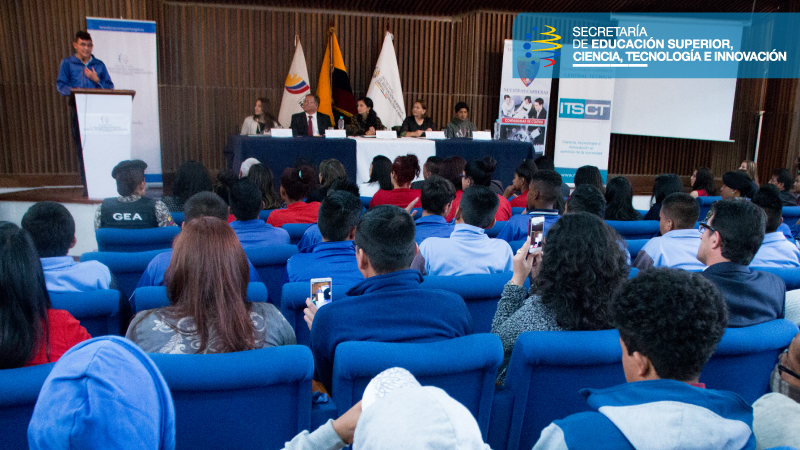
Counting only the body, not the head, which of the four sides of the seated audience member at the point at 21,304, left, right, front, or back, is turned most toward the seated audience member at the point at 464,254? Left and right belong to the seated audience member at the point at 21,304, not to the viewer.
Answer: right

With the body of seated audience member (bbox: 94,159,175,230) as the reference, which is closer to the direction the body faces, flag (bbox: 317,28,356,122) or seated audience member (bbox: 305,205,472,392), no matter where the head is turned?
the flag

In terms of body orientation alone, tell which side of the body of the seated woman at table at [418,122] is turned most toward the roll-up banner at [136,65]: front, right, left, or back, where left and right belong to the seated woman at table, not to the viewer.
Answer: right

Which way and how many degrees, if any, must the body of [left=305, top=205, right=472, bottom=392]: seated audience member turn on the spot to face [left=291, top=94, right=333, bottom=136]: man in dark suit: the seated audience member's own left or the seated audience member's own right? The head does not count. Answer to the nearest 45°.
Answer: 0° — they already face them

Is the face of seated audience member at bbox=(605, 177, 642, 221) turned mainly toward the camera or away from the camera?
away from the camera

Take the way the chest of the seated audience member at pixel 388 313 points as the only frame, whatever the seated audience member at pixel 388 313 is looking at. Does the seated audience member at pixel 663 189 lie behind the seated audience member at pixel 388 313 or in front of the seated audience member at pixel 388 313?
in front

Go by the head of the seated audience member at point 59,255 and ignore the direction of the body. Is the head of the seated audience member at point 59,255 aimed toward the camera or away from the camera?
away from the camera

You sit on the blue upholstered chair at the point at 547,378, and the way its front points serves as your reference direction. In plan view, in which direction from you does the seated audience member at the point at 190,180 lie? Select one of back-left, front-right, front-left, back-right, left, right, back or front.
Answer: front-left

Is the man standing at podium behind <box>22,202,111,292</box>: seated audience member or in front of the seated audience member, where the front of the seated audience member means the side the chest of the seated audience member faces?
in front

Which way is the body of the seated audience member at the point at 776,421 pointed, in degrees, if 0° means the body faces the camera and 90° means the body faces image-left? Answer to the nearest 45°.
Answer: approximately 135°

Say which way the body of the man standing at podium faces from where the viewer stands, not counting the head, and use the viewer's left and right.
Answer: facing the viewer and to the right of the viewer

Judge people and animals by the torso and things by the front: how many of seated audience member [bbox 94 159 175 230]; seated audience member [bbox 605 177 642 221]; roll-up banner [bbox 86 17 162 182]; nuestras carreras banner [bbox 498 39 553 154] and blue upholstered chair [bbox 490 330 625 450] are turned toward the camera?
2

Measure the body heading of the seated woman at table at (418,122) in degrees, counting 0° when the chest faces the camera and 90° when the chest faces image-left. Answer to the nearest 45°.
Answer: approximately 0°

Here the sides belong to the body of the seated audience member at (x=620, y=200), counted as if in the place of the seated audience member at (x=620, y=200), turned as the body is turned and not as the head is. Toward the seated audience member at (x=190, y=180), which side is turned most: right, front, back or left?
left

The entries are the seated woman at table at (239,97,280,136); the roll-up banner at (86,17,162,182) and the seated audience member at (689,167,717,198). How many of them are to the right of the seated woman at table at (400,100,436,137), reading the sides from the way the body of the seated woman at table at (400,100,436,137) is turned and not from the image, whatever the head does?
2

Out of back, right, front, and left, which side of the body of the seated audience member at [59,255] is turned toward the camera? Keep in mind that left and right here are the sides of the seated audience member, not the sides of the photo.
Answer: back
